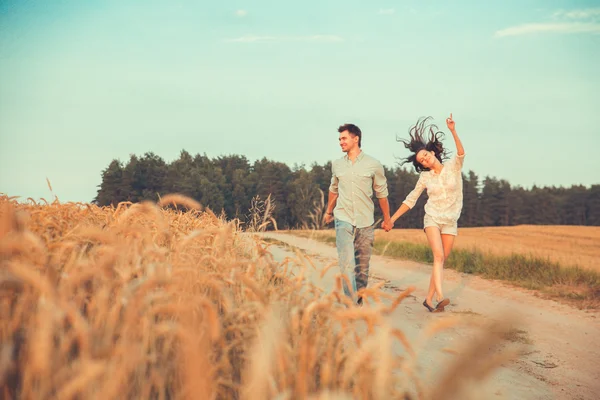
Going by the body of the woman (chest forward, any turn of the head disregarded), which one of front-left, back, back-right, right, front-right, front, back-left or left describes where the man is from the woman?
front-right

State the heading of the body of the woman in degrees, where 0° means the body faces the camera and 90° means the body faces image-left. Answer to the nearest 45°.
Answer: approximately 0°
